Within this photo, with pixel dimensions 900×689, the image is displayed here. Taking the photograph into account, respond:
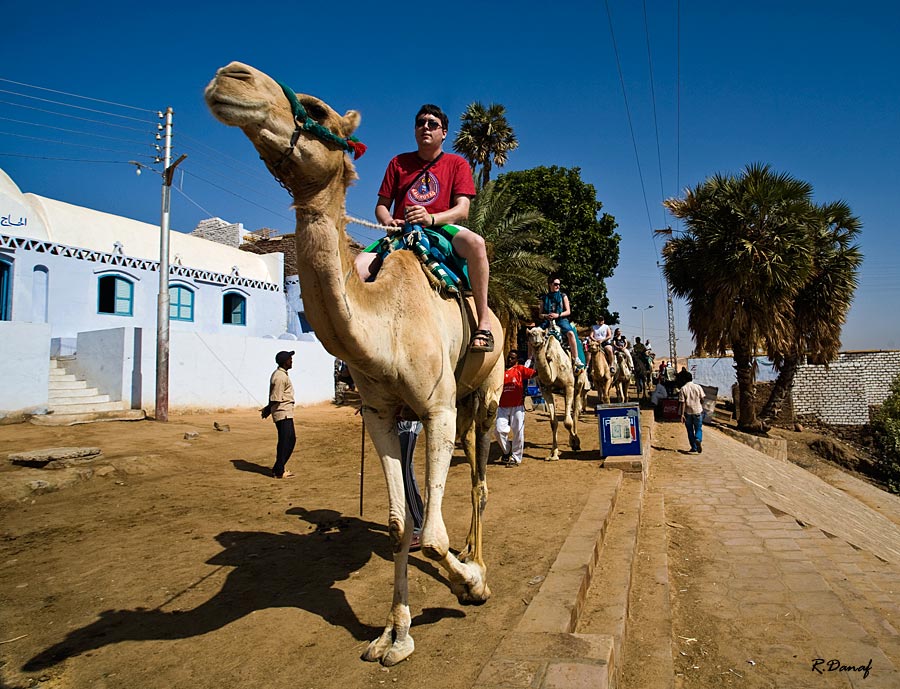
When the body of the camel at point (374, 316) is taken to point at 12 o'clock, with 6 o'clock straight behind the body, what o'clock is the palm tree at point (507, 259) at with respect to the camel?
The palm tree is roughly at 5 o'clock from the camel.

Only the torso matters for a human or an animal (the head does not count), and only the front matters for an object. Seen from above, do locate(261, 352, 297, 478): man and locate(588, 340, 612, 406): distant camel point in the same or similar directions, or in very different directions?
very different directions

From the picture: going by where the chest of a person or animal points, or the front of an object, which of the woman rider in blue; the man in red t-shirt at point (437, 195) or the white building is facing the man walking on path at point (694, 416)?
the white building

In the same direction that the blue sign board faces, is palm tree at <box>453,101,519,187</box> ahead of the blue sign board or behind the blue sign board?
behind

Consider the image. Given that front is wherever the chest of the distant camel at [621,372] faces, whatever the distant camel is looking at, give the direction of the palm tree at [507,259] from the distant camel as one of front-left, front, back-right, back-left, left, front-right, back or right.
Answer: front-right

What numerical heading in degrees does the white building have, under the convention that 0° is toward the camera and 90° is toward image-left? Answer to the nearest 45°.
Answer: approximately 315°

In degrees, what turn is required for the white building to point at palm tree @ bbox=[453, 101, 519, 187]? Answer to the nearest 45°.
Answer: approximately 45° to its left

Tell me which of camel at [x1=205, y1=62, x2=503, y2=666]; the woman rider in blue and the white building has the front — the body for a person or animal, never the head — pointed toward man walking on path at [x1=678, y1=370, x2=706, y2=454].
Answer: the white building

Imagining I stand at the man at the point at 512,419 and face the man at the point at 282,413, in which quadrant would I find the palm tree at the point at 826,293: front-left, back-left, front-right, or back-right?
back-right

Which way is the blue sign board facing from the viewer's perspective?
toward the camera

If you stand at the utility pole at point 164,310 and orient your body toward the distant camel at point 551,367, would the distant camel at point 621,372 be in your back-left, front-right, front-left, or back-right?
front-left

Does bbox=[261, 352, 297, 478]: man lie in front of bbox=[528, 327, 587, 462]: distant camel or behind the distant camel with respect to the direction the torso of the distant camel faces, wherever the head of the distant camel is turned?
in front
